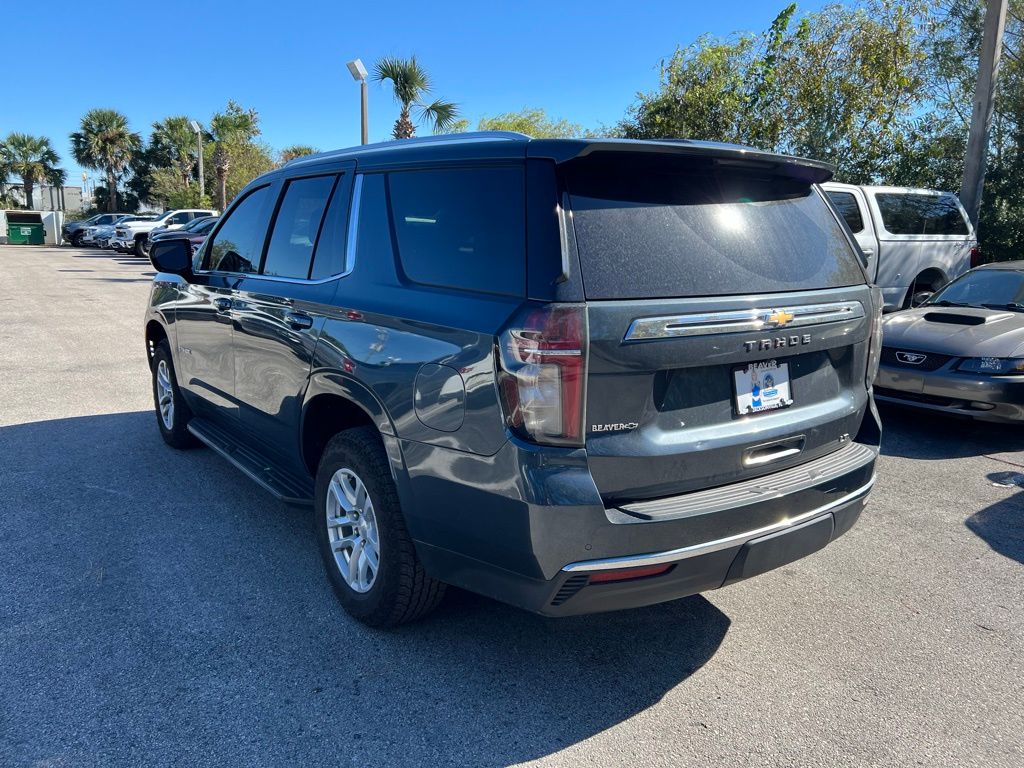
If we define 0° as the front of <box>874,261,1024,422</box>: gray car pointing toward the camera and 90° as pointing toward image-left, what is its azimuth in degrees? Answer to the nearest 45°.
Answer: approximately 45°

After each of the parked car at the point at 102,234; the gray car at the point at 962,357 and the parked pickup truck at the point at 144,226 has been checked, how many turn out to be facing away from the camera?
0

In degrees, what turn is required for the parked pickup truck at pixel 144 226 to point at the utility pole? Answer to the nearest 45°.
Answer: approximately 90° to its left

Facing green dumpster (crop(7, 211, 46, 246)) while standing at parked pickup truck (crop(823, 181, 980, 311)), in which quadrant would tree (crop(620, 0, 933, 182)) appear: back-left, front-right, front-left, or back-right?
front-right

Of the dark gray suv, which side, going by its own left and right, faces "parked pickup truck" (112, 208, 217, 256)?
front

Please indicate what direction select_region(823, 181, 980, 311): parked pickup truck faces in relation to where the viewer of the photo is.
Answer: facing the viewer and to the left of the viewer

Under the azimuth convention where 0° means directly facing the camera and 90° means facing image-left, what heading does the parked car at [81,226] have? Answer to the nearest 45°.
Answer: approximately 45°

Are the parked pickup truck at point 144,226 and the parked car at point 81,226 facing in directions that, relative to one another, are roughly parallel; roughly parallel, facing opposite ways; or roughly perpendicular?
roughly parallel

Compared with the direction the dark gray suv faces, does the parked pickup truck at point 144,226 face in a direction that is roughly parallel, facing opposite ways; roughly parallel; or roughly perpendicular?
roughly perpendicular

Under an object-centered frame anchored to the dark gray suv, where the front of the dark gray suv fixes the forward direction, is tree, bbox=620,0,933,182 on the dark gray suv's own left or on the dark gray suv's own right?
on the dark gray suv's own right

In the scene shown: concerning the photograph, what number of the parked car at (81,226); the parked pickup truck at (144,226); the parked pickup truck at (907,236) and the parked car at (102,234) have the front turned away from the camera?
0

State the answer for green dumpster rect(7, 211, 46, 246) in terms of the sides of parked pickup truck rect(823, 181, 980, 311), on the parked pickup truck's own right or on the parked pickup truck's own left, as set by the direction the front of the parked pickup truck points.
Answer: on the parked pickup truck's own right

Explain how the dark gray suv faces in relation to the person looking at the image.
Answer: facing away from the viewer and to the left of the viewer

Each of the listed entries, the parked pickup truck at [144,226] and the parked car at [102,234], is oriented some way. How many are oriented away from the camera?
0

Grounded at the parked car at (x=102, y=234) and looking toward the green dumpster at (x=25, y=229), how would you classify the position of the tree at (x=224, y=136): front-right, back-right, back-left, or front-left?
back-right

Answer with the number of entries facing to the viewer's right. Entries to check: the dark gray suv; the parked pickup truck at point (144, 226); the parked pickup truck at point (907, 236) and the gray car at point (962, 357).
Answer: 0
